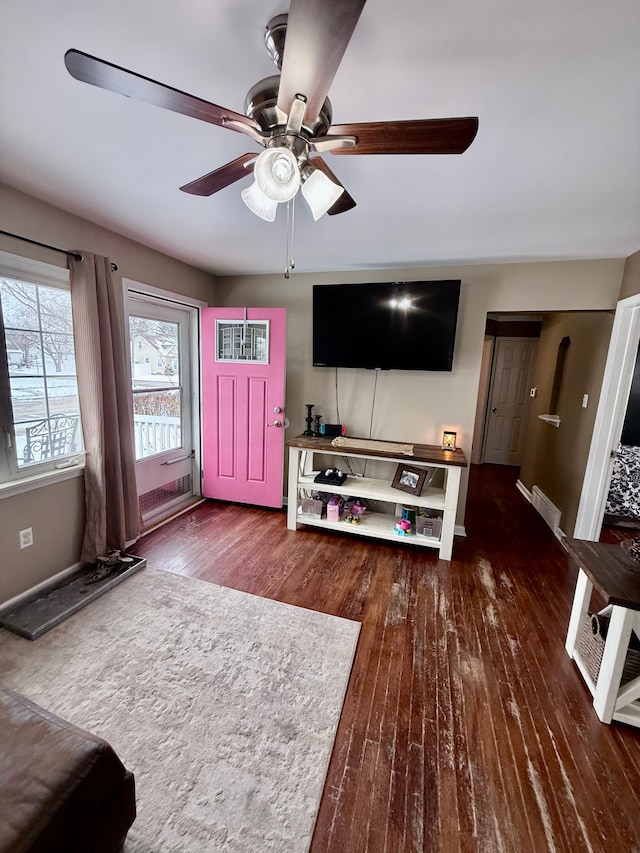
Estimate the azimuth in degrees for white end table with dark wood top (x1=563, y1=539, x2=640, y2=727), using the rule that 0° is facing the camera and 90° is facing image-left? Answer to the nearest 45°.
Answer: approximately 90°

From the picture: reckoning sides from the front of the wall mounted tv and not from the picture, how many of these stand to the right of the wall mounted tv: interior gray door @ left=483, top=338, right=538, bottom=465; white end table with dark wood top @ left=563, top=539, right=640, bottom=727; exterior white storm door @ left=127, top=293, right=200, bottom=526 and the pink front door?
2

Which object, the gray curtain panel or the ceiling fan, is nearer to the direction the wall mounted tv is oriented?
the ceiling fan

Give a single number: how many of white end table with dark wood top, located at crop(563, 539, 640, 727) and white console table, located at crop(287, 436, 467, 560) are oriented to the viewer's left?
1

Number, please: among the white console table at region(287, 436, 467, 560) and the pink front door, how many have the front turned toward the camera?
2

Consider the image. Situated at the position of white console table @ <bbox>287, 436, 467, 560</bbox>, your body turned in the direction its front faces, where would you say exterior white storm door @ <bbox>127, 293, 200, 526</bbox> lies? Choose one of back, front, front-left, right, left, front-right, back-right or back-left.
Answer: right

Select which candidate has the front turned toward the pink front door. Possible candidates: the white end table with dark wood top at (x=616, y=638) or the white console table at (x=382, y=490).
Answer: the white end table with dark wood top at (x=616, y=638)

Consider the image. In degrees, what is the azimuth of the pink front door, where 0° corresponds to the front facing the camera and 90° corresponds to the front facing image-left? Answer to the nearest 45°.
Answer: approximately 0°

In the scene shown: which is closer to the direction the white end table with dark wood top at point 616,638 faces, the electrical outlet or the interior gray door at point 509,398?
the electrical outlet

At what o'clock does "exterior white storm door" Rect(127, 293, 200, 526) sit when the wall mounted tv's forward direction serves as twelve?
The exterior white storm door is roughly at 3 o'clock from the wall mounted tv.
